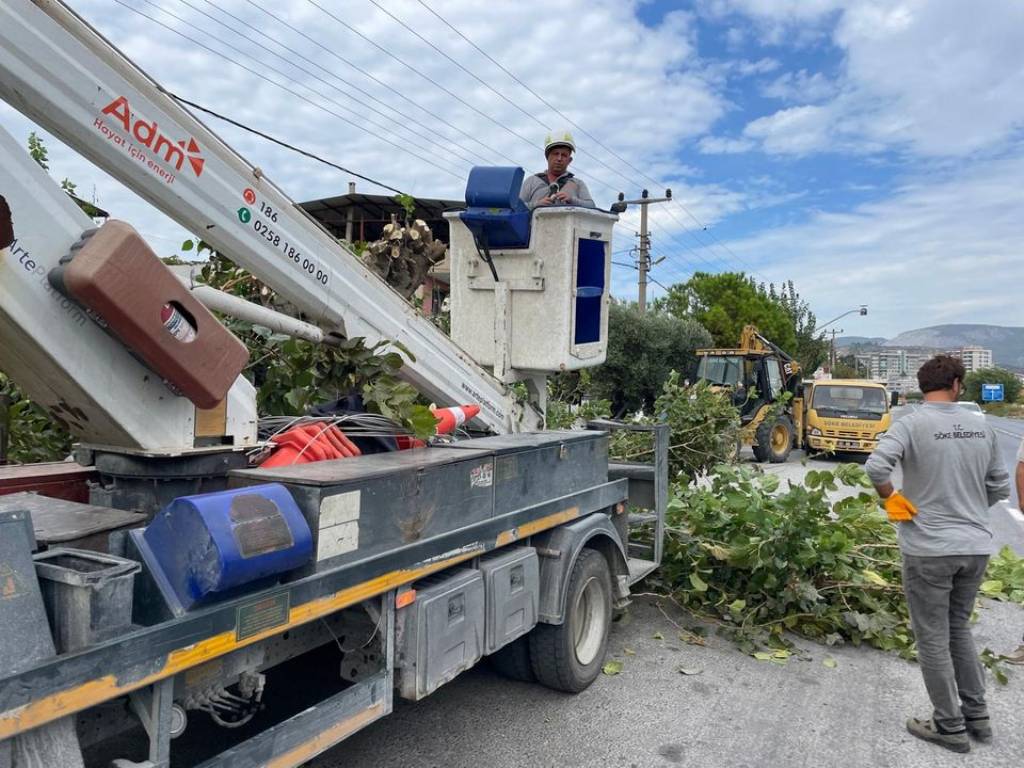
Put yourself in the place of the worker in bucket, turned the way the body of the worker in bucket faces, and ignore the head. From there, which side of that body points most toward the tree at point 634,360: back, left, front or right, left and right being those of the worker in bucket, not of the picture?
back

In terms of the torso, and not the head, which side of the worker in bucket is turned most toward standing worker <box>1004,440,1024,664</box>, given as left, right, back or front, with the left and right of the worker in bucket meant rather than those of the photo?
left

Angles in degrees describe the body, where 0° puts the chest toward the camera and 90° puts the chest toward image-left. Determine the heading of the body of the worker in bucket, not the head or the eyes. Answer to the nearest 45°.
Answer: approximately 0°

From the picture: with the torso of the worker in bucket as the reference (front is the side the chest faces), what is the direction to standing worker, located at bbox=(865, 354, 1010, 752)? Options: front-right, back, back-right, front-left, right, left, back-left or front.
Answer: front-left

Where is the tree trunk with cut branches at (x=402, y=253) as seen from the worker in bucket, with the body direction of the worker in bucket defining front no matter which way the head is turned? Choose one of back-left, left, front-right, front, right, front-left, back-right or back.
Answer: back-right

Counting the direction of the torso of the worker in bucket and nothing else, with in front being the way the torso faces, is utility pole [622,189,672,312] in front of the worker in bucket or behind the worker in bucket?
behind

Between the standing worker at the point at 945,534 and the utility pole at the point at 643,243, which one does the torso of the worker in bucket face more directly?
the standing worker
